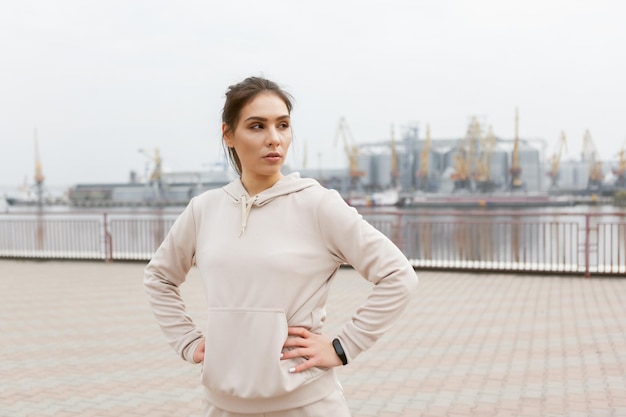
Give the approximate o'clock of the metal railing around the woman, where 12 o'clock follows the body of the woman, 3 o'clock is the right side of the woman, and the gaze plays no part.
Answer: The metal railing is roughly at 5 o'clock from the woman.

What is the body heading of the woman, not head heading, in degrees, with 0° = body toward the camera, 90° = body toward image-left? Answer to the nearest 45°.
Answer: approximately 45°
